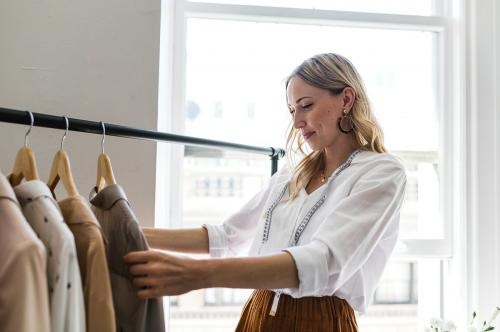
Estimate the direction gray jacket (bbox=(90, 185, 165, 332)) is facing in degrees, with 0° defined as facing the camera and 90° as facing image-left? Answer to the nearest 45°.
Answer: approximately 90°

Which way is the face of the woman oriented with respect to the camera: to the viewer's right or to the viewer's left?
to the viewer's left

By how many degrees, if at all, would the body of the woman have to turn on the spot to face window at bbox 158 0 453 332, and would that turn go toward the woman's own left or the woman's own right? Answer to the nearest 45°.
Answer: approximately 135° to the woman's own right

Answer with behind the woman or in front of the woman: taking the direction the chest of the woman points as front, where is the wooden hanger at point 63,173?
in front
